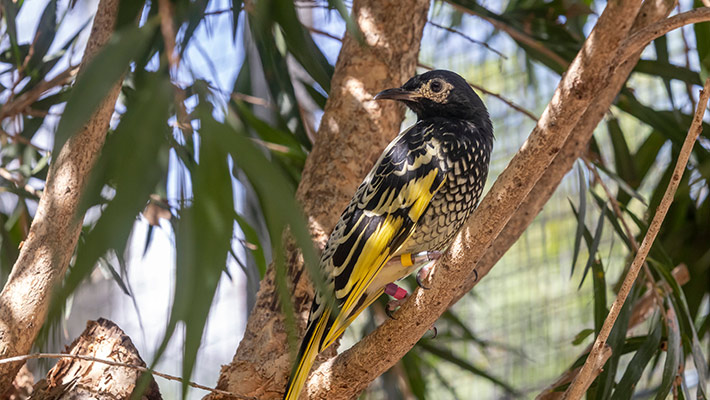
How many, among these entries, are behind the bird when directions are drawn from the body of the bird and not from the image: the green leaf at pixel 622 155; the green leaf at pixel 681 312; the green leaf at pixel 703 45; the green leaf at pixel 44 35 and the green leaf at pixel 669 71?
1

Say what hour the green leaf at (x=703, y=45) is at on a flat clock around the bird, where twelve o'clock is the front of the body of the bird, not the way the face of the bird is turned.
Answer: The green leaf is roughly at 12 o'clock from the bird.

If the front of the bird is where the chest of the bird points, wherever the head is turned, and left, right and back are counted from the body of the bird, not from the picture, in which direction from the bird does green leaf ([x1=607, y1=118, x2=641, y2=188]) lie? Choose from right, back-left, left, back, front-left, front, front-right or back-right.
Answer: front-left

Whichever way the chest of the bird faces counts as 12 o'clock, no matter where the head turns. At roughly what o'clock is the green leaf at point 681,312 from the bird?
The green leaf is roughly at 11 o'clock from the bird.

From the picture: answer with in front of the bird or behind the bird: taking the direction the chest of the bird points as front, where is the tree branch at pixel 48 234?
behind

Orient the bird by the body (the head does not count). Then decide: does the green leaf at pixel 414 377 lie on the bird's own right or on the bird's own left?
on the bird's own left

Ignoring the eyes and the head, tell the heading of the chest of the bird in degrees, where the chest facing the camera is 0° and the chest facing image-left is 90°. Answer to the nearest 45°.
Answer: approximately 270°

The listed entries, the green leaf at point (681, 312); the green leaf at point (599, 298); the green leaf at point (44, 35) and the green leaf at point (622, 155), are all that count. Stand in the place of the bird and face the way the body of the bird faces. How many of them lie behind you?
1

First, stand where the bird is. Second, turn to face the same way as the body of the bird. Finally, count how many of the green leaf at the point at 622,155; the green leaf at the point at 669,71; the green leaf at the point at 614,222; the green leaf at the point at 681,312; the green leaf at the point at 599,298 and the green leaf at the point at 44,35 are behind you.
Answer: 1

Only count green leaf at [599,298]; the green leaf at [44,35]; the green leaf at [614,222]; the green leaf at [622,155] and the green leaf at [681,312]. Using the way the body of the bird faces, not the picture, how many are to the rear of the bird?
1

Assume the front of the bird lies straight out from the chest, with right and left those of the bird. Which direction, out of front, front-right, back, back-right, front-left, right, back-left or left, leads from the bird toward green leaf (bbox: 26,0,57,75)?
back

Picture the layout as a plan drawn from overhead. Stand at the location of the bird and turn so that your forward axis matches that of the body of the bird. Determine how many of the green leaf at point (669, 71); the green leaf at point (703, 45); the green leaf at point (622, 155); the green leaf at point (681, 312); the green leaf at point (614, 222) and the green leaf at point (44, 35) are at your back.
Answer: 1

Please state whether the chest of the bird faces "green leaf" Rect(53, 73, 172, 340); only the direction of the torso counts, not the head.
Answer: no
